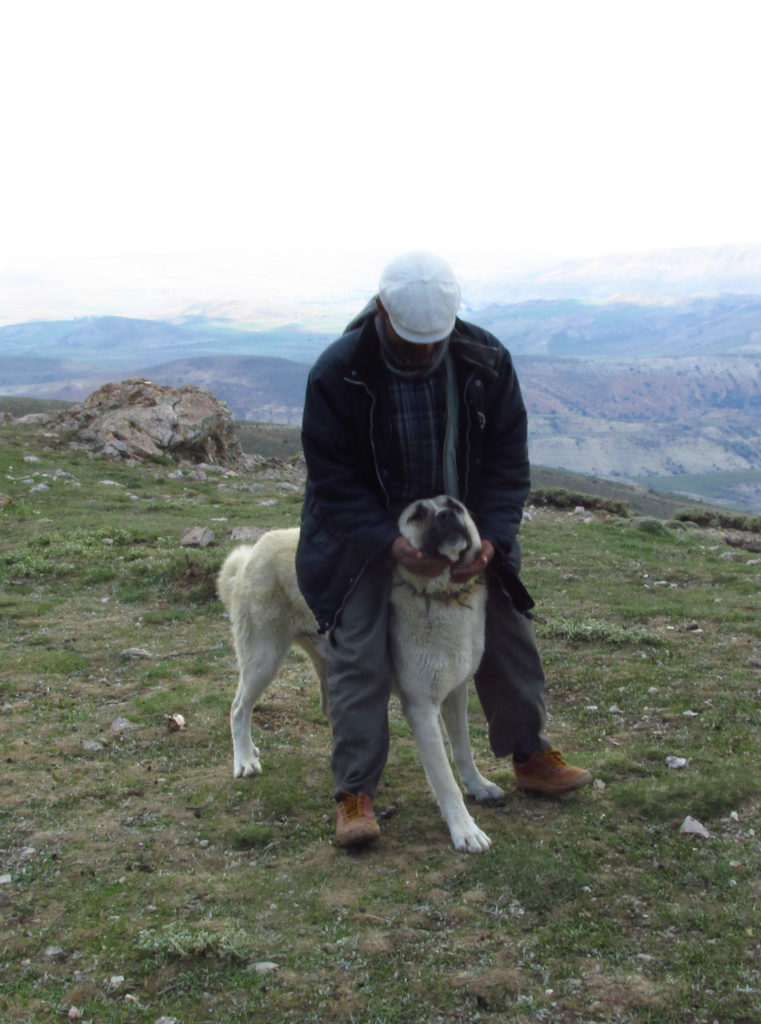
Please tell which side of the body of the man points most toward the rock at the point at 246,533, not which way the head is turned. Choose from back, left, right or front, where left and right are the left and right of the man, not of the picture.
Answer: back

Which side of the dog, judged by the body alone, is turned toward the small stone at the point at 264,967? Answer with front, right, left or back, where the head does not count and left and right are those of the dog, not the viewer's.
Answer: right

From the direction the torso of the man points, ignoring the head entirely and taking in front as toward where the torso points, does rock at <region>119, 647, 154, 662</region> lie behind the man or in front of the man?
behind

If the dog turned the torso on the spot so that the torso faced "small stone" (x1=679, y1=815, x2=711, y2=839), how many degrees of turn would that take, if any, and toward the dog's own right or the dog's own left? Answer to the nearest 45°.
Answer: approximately 45° to the dog's own left

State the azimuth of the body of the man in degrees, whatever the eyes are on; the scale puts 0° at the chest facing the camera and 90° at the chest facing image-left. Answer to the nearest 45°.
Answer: approximately 0°

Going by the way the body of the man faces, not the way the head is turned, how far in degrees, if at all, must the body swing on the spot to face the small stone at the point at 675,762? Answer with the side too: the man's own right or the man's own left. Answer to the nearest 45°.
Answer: approximately 90° to the man's own left
